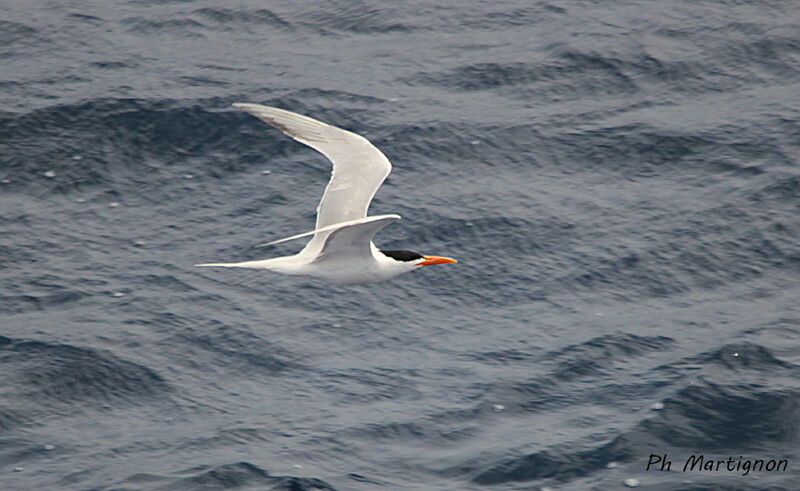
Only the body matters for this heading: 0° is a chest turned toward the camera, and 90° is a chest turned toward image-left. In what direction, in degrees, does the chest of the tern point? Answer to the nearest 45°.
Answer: approximately 270°
